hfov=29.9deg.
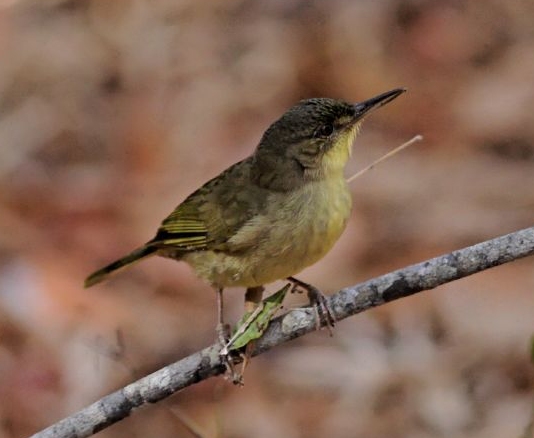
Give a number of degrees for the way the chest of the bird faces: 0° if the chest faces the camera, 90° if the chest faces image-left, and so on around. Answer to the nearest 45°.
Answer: approximately 270°
